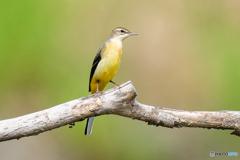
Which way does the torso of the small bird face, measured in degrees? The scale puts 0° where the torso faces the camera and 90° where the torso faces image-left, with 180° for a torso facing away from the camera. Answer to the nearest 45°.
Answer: approximately 315°
